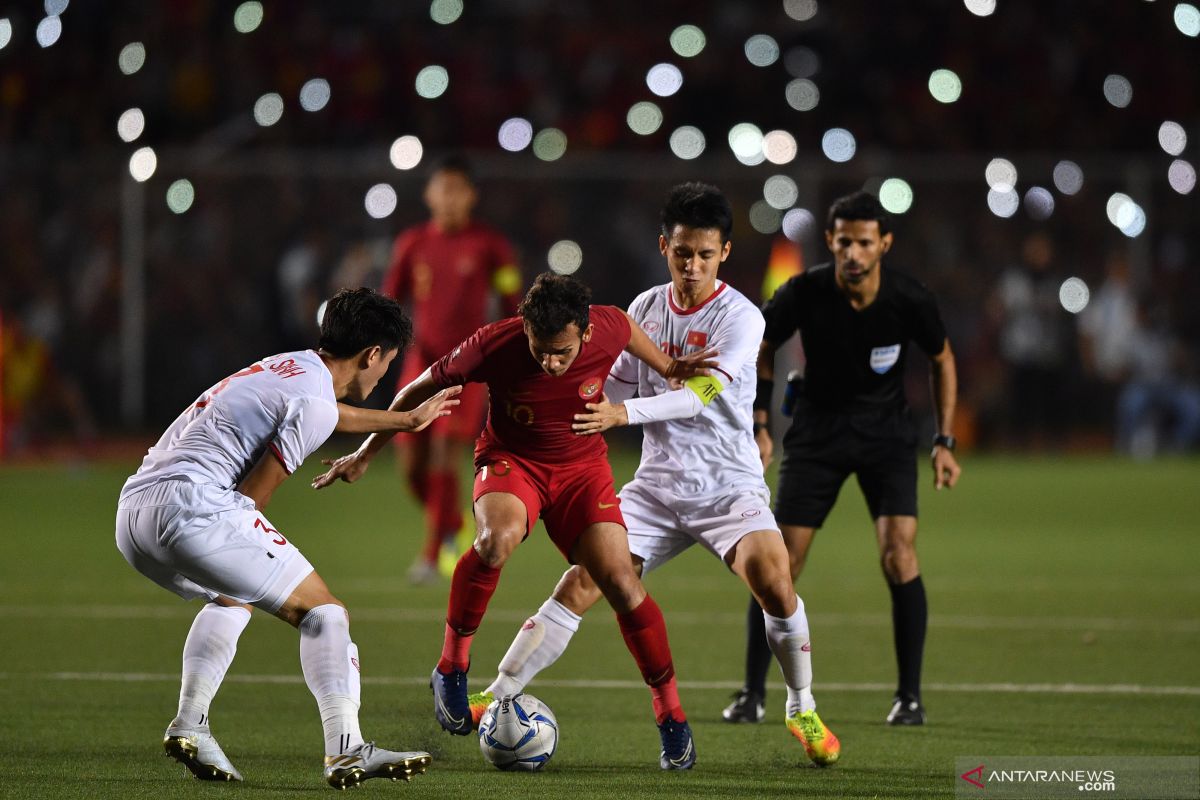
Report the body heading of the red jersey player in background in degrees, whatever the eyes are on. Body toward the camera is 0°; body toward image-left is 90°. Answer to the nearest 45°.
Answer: approximately 0°

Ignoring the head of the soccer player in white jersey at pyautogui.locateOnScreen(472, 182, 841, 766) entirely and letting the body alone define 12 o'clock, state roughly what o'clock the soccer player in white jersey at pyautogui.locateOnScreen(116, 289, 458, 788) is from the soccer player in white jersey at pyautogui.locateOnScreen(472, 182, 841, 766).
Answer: the soccer player in white jersey at pyautogui.locateOnScreen(116, 289, 458, 788) is roughly at 2 o'clock from the soccer player in white jersey at pyautogui.locateOnScreen(472, 182, 841, 766).

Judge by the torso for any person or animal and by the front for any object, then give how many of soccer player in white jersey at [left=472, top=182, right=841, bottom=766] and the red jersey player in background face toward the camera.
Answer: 2

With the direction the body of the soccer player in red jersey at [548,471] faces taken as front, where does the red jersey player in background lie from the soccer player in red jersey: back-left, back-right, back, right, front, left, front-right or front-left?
back

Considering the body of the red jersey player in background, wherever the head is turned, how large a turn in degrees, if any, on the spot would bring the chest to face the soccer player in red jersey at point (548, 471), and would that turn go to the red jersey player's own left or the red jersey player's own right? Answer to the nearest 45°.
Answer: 0° — they already face them

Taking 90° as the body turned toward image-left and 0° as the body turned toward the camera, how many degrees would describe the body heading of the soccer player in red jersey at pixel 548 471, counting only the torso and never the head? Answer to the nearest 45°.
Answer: approximately 0°

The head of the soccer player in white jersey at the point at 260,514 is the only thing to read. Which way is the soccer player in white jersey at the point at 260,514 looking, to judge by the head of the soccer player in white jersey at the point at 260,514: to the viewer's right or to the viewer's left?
to the viewer's right
